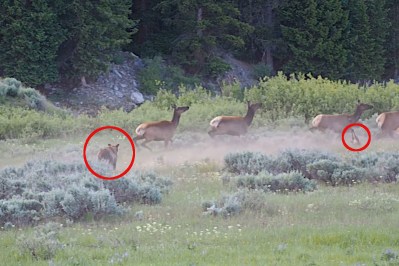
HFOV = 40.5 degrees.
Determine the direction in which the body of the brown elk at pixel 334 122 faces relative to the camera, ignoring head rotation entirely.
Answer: to the viewer's right

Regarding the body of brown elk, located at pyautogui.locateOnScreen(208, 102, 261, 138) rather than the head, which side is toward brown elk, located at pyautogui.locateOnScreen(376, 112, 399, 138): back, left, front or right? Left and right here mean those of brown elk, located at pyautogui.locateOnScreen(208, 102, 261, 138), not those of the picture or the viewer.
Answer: front

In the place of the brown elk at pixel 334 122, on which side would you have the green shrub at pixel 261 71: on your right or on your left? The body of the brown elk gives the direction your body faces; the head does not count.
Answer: on your left

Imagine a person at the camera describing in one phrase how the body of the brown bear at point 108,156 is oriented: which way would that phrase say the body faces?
to the viewer's right

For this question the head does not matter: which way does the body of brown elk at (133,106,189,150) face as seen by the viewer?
to the viewer's right

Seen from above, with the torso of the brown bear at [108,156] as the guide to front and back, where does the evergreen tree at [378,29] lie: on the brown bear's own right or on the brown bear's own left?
on the brown bear's own left

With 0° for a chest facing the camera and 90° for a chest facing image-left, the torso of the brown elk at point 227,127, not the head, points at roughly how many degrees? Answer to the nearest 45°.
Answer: approximately 270°

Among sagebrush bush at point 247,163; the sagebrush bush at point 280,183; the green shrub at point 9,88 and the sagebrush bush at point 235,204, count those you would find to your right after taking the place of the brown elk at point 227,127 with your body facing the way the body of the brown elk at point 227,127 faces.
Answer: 3

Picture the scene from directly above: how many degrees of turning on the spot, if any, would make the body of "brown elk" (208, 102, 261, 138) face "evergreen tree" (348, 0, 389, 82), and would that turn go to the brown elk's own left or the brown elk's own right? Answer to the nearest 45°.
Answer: approximately 90° to the brown elk's own left

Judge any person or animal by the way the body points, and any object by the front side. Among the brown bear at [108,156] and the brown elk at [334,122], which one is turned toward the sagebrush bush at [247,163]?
the brown bear
